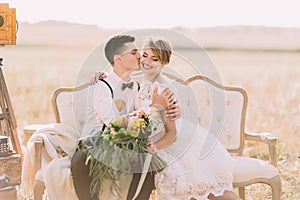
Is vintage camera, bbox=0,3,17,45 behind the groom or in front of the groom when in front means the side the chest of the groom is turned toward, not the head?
behind

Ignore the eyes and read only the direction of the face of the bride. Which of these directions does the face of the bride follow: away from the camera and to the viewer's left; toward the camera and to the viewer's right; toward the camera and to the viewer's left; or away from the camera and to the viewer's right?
toward the camera and to the viewer's left

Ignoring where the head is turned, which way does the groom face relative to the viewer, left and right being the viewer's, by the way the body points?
facing the viewer and to the right of the viewer

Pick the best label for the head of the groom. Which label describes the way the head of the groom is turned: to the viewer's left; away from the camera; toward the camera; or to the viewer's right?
to the viewer's right

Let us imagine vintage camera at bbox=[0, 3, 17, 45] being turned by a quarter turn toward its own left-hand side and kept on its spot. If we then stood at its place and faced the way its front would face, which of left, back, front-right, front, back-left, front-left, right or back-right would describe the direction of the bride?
front-right

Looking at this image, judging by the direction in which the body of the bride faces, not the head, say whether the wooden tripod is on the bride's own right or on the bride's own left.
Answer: on the bride's own right

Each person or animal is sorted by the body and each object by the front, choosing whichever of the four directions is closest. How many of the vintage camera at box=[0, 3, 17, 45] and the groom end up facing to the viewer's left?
0

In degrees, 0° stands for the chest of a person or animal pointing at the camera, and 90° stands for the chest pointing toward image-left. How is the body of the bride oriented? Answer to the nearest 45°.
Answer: approximately 45°
